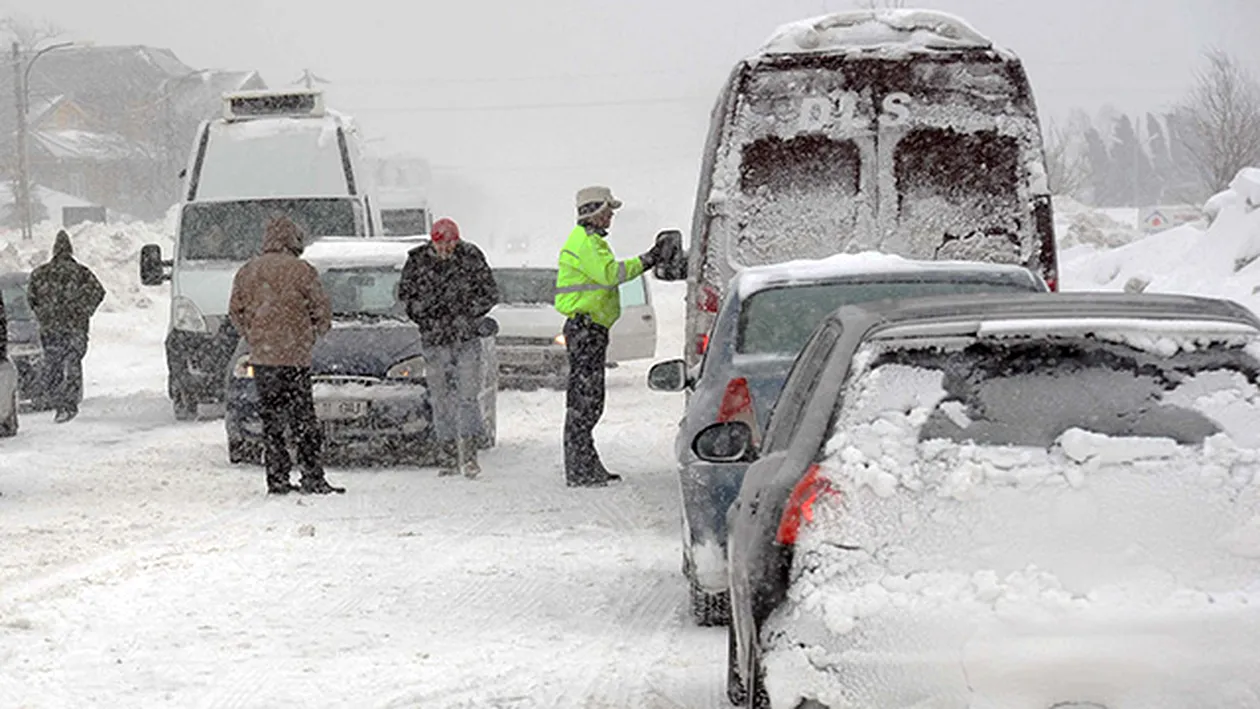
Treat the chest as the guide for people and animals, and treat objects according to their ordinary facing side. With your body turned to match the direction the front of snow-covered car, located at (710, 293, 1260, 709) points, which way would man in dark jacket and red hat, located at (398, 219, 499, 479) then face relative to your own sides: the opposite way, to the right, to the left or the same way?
the opposite way

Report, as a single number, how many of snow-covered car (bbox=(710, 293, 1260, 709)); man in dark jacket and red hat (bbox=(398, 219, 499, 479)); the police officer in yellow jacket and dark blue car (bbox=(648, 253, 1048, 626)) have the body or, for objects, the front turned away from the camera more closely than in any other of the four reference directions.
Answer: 2

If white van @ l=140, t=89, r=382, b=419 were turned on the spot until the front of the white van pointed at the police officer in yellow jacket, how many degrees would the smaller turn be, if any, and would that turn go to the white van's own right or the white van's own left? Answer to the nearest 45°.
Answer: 0° — it already faces them

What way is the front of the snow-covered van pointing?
away from the camera

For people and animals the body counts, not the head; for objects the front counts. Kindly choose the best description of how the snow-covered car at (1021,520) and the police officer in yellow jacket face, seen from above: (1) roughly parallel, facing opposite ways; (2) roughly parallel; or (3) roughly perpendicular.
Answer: roughly perpendicular

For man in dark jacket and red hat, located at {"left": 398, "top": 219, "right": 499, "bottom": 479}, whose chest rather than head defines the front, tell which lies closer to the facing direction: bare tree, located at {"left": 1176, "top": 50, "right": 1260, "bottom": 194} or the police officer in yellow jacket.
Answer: the police officer in yellow jacket

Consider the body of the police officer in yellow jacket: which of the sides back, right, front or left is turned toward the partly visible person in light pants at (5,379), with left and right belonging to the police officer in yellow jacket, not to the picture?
back

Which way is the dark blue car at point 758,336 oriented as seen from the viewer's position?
away from the camera

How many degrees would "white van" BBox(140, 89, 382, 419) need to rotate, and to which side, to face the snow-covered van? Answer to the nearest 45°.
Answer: approximately 45° to its left

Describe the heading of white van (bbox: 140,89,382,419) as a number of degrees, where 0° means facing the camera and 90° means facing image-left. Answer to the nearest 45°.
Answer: approximately 0°

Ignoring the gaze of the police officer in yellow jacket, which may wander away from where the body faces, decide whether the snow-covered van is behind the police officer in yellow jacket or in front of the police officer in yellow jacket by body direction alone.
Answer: in front

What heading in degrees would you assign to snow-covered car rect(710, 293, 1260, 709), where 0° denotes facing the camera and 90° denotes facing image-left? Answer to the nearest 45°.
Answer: approximately 180°

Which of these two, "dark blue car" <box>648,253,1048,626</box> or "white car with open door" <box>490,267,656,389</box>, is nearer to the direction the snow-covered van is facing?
the white car with open door

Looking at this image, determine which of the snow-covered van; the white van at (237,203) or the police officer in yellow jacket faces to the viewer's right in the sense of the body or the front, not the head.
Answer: the police officer in yellow jacket

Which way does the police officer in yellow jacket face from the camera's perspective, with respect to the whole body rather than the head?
to the viewer's right

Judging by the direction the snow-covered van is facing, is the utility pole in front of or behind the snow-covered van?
in front

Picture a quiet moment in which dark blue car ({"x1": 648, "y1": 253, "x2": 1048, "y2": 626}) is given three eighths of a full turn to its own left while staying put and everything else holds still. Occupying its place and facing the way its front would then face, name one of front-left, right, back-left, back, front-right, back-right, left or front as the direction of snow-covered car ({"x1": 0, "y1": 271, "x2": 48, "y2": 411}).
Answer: right

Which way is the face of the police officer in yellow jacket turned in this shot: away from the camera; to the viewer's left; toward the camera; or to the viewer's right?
to the viewer's right
